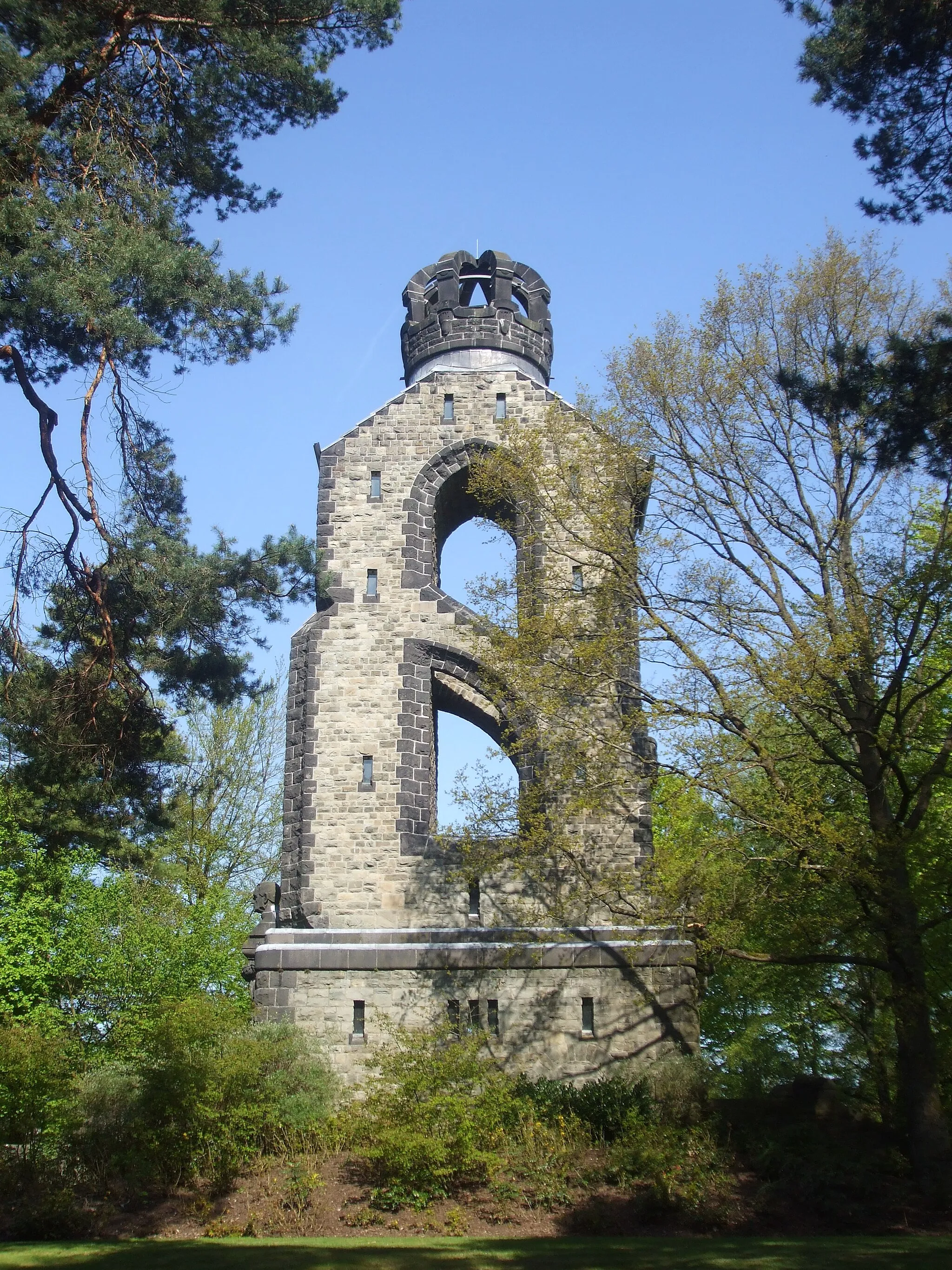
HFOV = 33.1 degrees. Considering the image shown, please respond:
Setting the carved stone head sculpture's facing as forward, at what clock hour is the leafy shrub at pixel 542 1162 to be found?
The leafy shrub is roughly at 8 o'clock from the carved stone head sculpture.

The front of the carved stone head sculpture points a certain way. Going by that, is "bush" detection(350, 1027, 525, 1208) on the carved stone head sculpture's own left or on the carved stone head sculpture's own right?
on the carved stone head sculpture's own left

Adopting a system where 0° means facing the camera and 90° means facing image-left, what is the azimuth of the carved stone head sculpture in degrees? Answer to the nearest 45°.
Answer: approximately 90°

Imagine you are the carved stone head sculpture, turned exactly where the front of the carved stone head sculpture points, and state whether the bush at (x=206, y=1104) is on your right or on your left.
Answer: on your left

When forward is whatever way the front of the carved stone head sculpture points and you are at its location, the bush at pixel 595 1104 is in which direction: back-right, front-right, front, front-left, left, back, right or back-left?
back-left

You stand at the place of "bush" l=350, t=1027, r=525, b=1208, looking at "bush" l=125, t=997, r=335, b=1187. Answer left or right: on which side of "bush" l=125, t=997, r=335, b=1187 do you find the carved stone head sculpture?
right

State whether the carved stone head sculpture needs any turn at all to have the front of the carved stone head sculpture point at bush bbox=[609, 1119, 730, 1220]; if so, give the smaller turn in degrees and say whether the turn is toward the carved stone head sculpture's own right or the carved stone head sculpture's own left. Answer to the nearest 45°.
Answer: approximately 135° to the carved stone head sculpture's own left

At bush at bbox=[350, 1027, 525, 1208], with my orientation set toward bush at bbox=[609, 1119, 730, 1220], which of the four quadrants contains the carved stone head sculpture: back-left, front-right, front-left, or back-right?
back-left

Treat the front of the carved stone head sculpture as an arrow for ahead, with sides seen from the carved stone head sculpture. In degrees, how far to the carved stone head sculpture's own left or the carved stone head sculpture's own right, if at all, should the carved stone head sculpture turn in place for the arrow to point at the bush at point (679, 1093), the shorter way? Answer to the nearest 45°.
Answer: approximately 135° to the carved stone head sculpture's own left
